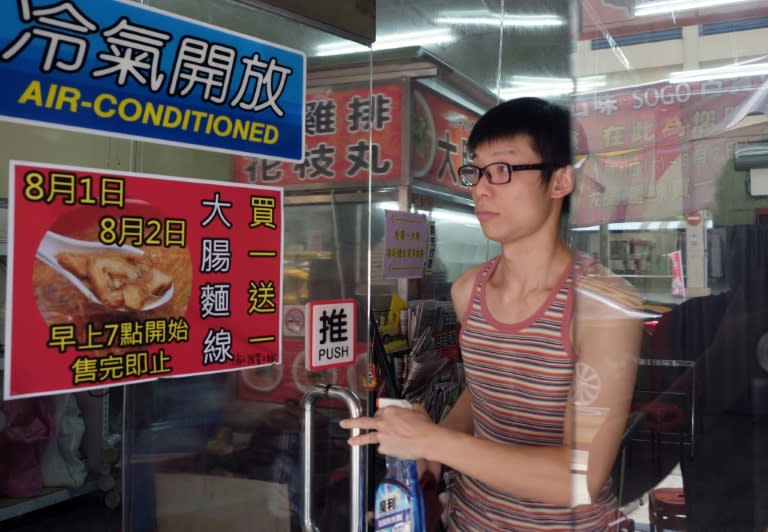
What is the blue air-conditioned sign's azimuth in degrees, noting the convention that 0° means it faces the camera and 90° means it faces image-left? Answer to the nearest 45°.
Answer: approximately 315°

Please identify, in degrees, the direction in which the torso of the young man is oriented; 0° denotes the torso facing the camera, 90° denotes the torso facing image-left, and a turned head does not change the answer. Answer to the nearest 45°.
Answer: approximately 45°

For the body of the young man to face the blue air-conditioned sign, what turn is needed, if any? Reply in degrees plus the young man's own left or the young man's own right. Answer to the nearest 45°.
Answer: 0° — they already face it
